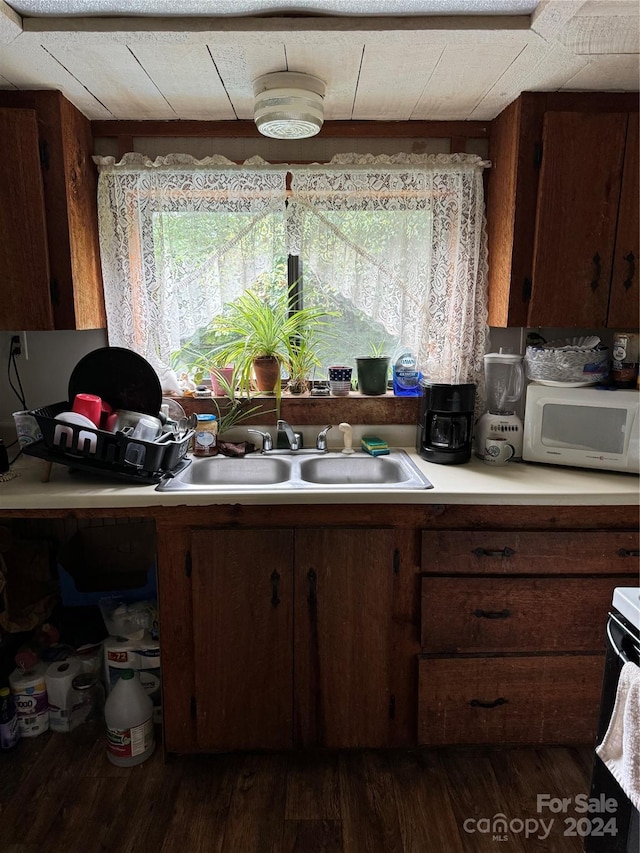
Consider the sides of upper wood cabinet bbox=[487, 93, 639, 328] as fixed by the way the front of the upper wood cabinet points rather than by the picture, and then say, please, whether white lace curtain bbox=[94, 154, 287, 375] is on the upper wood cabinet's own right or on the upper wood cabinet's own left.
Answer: on the upper wood cabinet's own right

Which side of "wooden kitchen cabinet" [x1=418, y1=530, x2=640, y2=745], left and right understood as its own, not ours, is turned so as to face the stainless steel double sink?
right

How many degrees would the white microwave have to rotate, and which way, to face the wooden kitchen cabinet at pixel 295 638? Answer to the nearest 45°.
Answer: approximately 45° to its right

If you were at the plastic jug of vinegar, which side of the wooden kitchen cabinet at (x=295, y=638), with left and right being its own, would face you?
right

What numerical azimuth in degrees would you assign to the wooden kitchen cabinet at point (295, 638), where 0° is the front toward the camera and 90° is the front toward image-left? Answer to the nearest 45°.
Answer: approximately 0°

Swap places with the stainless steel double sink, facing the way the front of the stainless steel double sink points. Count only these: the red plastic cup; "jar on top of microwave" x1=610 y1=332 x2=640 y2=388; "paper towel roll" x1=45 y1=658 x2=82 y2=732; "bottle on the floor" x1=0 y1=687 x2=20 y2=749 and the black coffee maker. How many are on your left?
2

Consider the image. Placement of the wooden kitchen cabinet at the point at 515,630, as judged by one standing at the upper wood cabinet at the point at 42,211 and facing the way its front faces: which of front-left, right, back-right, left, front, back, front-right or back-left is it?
front-left
